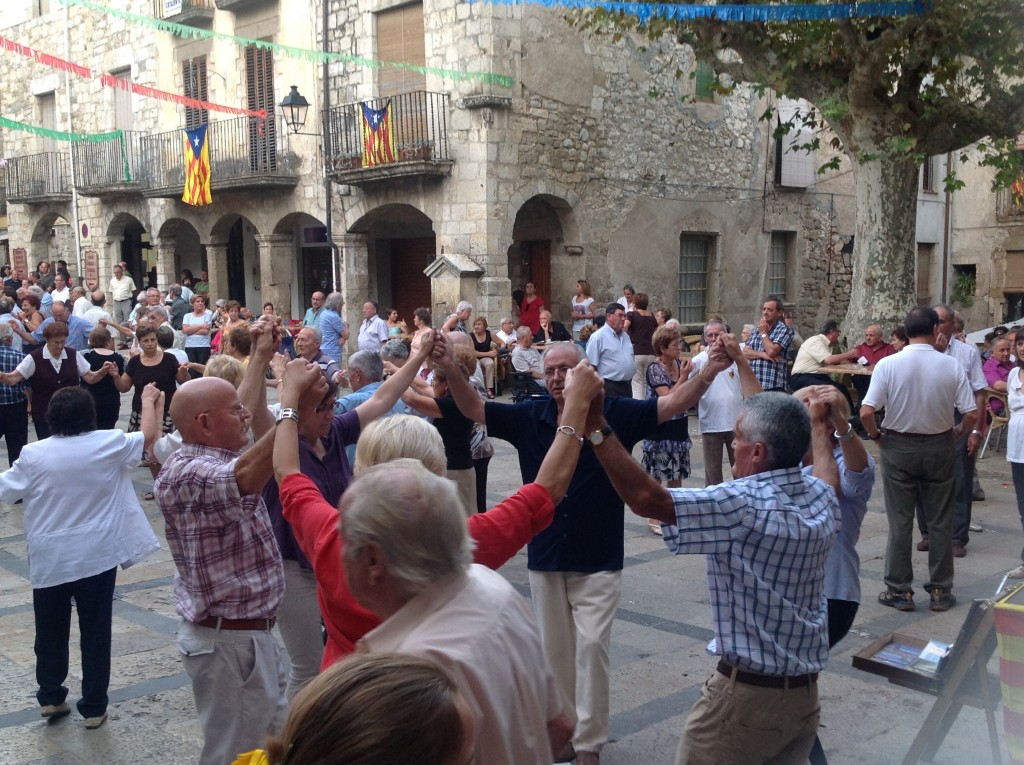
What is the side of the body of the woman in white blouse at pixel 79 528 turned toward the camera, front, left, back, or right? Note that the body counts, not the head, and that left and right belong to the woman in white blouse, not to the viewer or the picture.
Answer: back

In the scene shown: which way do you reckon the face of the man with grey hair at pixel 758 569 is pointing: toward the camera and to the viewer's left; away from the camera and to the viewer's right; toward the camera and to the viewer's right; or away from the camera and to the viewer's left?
away from the camera and to the viewer's left

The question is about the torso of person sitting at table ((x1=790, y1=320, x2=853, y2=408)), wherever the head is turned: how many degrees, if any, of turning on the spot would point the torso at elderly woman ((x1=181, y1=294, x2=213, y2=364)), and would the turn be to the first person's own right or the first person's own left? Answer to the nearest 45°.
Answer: approximately 180°

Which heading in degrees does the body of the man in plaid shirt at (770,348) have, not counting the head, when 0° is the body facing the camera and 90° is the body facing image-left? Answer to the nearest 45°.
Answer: approximately 45°

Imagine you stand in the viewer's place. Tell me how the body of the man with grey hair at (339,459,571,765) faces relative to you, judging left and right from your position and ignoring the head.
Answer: facing away from the viewer and to the left of the viewer

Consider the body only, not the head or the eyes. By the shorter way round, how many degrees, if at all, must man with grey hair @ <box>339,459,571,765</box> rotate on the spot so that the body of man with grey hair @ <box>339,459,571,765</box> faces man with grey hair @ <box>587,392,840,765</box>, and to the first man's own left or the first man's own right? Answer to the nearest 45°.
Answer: approximately 90° to the first man's own right

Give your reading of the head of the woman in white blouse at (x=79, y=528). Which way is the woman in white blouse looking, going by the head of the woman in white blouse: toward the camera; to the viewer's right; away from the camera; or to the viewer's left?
away from the camera

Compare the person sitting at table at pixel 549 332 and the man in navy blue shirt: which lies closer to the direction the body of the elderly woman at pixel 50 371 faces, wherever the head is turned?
the man in navy blue shirt

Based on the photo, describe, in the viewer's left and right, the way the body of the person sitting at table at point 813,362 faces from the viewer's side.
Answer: facing to the right of the viewer

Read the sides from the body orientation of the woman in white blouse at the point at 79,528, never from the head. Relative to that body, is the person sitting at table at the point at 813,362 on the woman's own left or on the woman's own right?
on the woman's own right

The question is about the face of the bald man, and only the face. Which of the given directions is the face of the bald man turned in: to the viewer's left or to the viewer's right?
to the viewer's right

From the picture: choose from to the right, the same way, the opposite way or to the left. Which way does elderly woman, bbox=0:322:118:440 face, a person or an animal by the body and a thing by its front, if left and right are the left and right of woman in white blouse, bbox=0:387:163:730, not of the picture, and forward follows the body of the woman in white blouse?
the opposite way

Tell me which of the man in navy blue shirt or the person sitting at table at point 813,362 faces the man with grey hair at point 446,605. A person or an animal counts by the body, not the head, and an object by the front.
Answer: the man in navy blue shirt
